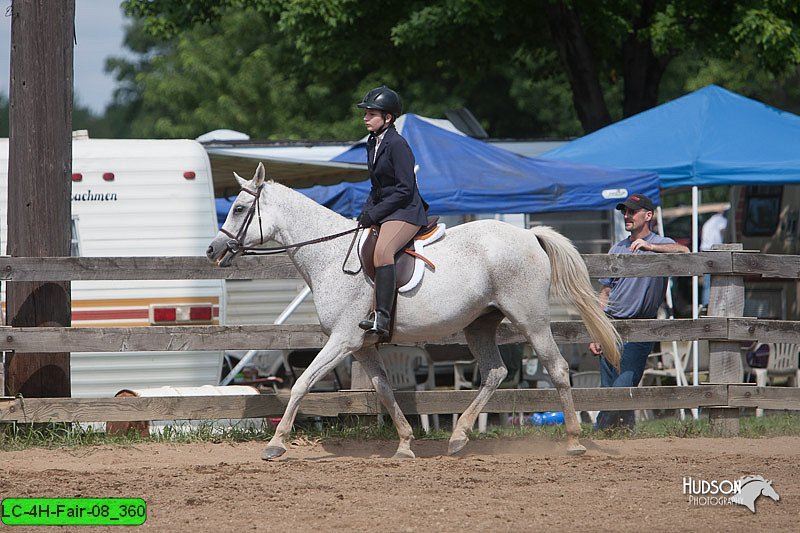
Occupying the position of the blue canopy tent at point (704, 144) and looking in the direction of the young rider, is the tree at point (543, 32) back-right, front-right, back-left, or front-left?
back-right

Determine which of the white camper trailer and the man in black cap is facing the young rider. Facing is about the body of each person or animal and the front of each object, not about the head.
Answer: the man in black cap

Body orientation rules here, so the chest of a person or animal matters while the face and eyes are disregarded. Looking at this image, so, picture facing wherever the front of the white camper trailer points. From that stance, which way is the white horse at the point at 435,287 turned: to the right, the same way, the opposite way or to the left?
to the left

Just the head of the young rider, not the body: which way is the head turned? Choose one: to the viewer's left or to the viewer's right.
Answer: to the viewer's left

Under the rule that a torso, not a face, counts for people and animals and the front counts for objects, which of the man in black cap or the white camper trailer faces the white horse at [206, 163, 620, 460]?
the man in black cap

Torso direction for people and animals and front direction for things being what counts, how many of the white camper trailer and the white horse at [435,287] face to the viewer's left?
1

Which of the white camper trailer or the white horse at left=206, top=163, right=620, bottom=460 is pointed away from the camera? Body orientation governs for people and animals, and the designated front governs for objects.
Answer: the white camper trailer

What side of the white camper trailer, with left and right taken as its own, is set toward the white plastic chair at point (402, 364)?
right

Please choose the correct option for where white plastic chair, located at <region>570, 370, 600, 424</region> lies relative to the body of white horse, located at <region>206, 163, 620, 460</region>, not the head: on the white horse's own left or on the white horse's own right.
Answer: on the white horse's own right

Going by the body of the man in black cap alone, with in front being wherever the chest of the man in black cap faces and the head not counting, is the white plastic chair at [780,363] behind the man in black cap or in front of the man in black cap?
behind

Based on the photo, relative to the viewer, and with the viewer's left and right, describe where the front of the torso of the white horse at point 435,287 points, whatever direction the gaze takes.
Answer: facing to the left of the viewer
